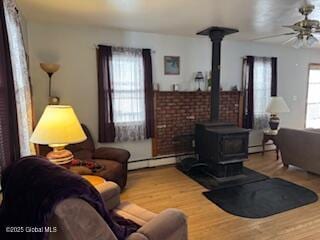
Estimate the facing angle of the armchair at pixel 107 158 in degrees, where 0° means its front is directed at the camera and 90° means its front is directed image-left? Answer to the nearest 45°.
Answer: approximately 315°

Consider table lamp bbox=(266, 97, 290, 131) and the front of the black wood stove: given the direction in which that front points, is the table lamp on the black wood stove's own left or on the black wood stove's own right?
on the black wood stove's own left

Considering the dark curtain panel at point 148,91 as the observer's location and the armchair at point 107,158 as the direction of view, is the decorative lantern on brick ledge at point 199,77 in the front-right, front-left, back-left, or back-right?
back-left

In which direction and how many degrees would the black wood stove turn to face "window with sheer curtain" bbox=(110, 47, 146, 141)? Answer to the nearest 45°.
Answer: approximately 135° to its right

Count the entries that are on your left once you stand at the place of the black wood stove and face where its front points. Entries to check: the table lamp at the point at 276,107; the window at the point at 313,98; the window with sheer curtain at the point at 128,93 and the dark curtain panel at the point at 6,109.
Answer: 2

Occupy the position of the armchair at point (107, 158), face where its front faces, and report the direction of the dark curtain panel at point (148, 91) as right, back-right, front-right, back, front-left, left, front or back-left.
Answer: left

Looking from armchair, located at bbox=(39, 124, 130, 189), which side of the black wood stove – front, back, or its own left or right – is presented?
right

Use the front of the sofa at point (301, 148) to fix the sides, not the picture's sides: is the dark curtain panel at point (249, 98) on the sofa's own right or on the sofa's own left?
on the sofa's own left

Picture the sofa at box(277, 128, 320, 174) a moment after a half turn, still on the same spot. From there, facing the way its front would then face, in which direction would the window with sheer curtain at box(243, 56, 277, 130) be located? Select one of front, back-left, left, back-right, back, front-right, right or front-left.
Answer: right

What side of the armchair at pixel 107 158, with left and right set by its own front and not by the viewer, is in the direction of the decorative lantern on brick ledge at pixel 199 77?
left

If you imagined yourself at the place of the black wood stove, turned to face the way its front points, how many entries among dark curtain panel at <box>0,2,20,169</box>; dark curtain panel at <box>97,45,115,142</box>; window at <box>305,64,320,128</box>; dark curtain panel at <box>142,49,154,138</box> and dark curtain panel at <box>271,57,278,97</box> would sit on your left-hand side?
2

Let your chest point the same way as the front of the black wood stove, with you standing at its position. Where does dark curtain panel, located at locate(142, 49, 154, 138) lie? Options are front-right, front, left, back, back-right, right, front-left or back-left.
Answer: back-right

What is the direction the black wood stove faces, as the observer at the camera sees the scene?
facing the viewer and to the right of the viewer

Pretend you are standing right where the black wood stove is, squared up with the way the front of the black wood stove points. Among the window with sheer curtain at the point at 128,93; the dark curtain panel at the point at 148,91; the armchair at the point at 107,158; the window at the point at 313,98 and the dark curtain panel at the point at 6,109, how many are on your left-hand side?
1
